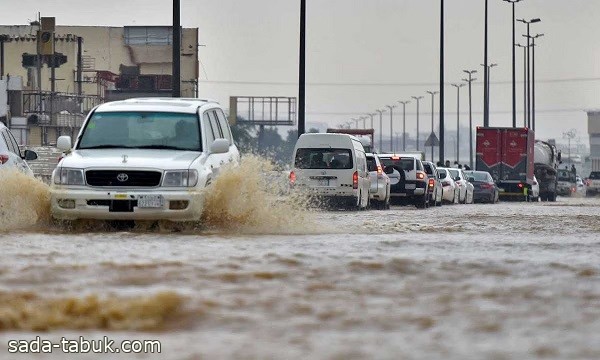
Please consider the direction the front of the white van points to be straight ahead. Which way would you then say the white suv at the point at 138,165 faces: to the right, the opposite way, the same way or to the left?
the opposite way

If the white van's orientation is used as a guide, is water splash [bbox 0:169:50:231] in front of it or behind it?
behind

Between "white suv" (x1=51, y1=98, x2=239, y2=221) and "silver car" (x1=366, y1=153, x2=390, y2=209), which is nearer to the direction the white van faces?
the silver car

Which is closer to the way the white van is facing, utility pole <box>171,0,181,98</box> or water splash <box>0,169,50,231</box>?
the utility pole

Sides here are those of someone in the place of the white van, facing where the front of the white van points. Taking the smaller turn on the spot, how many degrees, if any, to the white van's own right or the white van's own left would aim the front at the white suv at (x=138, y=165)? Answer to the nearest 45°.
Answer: approximately 180°

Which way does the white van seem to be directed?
away from the camera

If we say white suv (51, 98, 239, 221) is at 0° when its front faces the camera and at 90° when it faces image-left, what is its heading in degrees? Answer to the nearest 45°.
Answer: approximately 0°

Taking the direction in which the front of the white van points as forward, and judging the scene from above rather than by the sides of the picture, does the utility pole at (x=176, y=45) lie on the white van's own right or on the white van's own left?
on the white van's own left

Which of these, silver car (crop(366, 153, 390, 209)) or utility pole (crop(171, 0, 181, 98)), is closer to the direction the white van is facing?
the silver car

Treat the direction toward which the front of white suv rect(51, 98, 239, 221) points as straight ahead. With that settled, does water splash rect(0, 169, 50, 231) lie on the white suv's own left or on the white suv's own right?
on the white suv's own right

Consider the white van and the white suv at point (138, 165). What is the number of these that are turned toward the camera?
1
